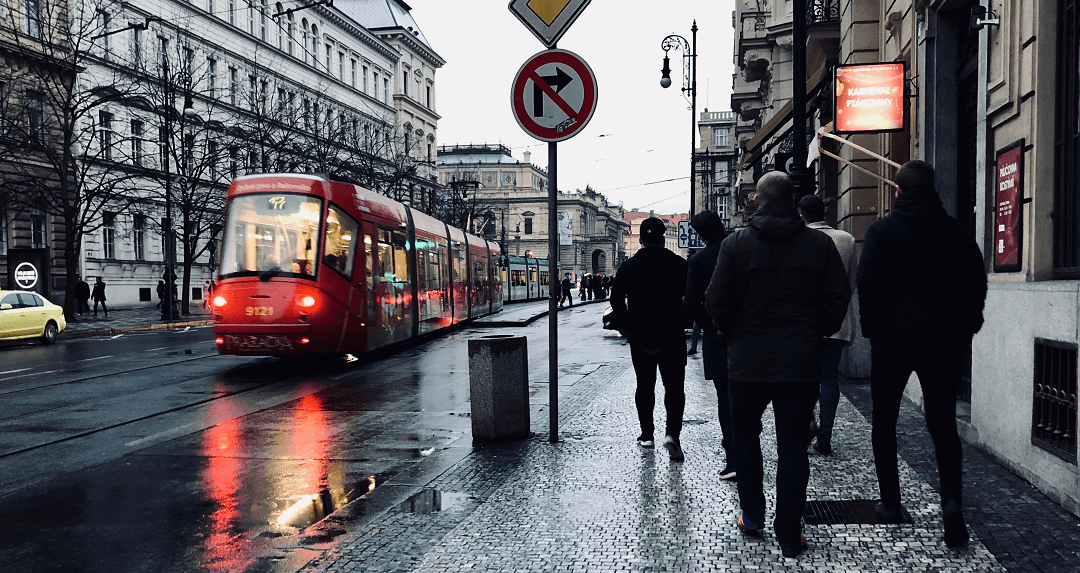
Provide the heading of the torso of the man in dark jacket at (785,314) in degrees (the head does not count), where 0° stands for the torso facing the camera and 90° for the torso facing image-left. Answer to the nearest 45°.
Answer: approximately 180°

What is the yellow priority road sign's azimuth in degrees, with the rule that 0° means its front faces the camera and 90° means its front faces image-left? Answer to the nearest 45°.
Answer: approximately 0°

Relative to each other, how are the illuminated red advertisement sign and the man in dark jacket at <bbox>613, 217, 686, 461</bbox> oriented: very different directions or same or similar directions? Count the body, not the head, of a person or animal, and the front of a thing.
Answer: very different directions

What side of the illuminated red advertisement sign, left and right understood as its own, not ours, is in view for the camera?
front

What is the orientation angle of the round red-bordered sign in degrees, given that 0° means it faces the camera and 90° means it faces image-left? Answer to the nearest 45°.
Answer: approximately 0°

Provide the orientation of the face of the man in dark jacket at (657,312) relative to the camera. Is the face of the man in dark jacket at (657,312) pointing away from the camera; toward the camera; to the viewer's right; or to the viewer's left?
away from the camera

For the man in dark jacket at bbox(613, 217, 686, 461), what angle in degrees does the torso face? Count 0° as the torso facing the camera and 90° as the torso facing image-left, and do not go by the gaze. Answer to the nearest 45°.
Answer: approximately 180°

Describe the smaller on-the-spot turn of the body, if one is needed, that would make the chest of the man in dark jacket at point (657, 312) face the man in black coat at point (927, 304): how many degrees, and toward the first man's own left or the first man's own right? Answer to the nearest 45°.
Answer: approximately 135° to the first man's own right
